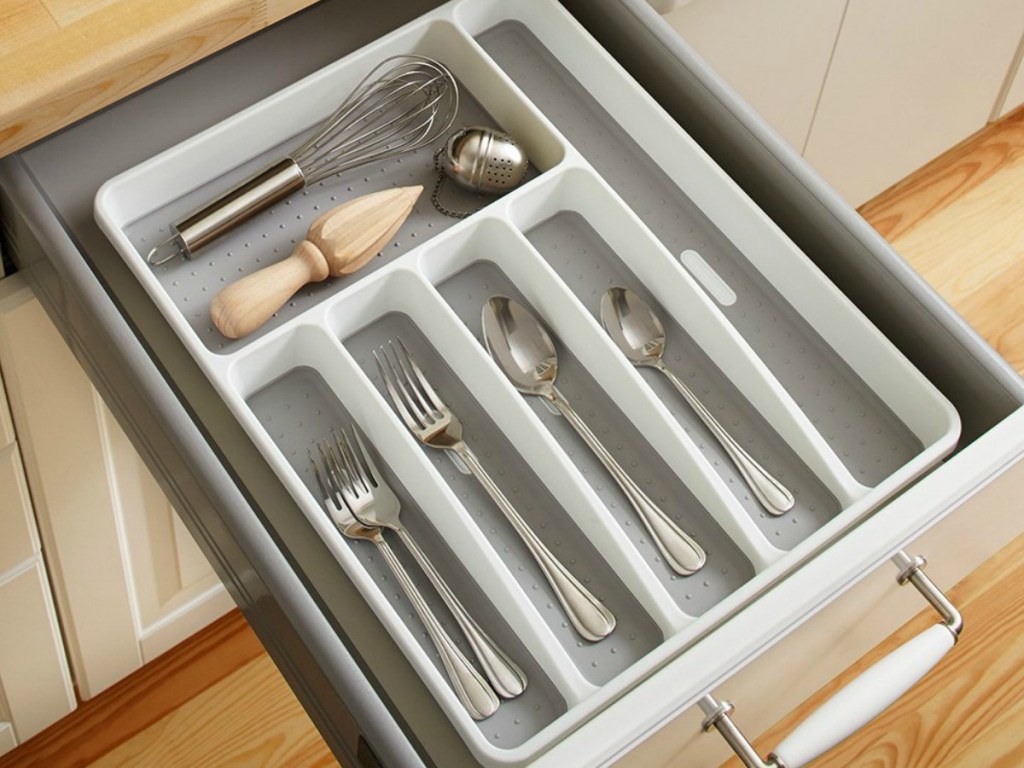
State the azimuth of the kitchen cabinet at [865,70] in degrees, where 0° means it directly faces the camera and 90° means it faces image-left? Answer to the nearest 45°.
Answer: approximately 315°

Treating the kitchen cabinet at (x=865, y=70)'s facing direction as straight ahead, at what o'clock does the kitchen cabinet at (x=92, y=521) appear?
the kitchen cabinet at (x=92, y=521) is roughly at 3 o'clock from the kitchen cabinet at (x=865, y=70).

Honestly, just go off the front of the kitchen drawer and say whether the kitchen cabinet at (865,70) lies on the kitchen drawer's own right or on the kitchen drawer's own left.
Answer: on the kitchen drawer's own left

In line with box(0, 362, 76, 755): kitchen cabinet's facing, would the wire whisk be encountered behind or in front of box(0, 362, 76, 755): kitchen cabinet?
in front

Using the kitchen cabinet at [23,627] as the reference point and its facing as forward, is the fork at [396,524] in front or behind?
in front

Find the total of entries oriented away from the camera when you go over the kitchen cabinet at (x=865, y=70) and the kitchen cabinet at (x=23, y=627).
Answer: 0
